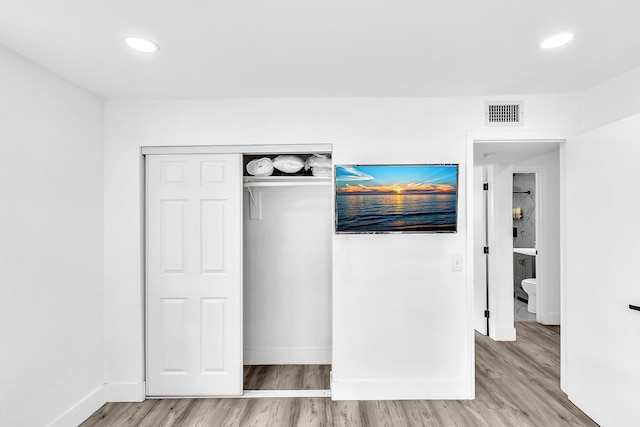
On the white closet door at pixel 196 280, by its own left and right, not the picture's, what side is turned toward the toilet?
left

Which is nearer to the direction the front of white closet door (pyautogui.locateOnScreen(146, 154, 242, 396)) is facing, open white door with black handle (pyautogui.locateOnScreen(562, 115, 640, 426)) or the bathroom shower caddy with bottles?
the open white door with black handle

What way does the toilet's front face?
to the viewer's left

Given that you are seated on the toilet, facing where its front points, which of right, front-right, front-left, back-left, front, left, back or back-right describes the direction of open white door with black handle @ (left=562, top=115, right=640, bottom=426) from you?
left

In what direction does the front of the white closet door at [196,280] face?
toward the camera

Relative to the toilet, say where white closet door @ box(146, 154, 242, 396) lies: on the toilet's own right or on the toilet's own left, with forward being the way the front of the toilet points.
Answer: on the toilet's own left

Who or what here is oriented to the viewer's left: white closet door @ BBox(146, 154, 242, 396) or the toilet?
the toilet

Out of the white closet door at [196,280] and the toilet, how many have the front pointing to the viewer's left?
1

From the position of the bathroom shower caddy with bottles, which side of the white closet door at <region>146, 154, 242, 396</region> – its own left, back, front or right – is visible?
left

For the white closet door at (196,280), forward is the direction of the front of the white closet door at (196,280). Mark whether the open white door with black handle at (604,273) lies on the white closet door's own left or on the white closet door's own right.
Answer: on the white closet door's own left
